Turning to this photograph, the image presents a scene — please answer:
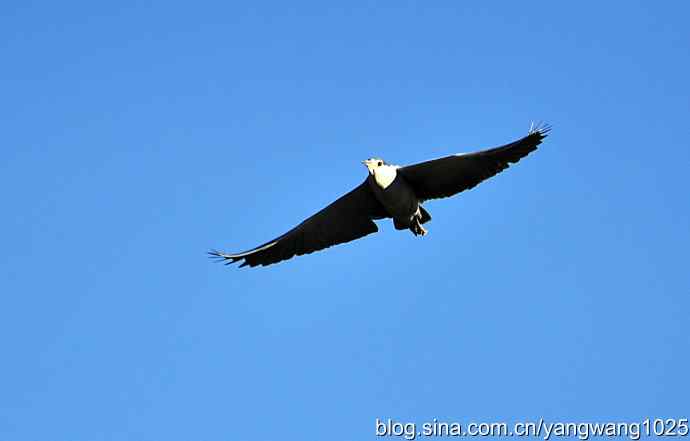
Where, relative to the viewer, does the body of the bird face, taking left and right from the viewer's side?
facing the viewer and to the left of the viewer
